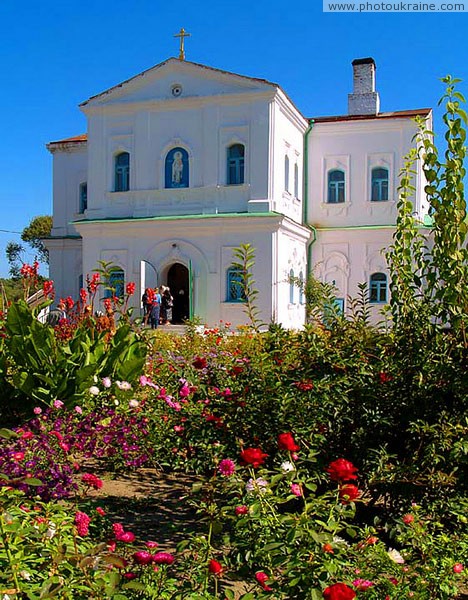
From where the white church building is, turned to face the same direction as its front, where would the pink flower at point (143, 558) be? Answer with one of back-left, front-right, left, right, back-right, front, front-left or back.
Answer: front

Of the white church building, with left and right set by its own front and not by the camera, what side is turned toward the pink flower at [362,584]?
front

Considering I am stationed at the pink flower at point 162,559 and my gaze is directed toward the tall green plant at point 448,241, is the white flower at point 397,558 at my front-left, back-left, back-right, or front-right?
front-right

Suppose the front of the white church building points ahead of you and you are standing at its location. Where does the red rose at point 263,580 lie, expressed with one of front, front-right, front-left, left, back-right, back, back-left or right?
front

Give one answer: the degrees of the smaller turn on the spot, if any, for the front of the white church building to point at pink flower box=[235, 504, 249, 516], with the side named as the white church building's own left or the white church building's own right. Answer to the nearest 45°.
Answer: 0° — it already faces it

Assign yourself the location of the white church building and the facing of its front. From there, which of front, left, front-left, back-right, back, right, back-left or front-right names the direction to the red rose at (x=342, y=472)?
front

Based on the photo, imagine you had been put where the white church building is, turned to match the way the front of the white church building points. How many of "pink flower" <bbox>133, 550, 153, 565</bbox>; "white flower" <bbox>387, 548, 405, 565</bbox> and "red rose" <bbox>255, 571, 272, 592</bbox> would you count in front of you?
3

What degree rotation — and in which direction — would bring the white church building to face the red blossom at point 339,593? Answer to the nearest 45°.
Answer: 0° — it already faces it

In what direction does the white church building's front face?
toward the camera

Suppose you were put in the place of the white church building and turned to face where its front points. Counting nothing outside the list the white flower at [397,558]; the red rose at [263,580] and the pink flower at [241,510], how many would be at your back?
0

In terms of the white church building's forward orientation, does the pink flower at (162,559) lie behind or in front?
in front
